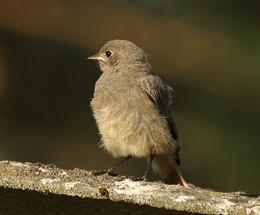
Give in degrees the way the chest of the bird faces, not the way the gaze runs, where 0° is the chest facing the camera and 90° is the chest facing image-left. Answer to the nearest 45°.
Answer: approximately 45°
